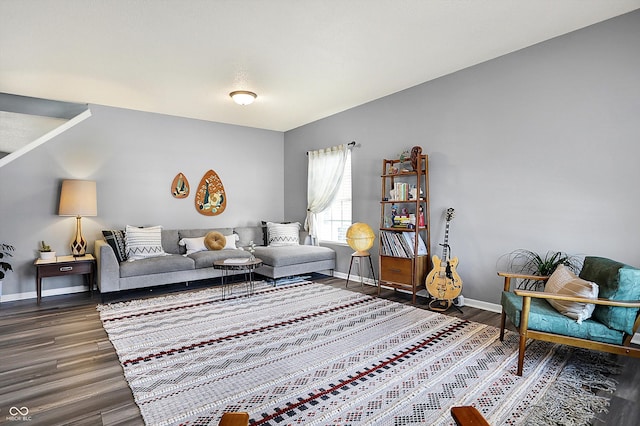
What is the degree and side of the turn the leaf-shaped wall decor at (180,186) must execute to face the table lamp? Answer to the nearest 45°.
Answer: approximately 45° to its right

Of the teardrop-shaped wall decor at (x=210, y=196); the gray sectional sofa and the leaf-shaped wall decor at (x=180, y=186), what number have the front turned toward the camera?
3

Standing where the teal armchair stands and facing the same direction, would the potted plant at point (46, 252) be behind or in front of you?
in front

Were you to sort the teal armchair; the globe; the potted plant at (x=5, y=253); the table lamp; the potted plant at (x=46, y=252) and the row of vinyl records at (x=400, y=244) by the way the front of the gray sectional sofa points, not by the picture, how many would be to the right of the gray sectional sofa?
3

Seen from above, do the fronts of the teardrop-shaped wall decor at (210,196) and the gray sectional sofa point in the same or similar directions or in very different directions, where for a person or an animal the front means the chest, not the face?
same or similar directions

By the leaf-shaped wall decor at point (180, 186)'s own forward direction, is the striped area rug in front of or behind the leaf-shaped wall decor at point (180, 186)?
in front

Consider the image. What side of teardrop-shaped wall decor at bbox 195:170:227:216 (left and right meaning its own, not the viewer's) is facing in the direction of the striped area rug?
front

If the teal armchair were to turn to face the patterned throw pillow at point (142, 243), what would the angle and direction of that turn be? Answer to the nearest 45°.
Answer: approximately 45° to its right

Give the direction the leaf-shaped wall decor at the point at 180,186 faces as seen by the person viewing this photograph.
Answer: facing the viewer

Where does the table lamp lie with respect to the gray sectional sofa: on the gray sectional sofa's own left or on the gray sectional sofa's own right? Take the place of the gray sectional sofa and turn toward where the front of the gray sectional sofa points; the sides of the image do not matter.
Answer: on the gray sectional sofa's own right

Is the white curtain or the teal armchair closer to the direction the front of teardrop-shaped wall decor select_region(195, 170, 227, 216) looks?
the teal armchair

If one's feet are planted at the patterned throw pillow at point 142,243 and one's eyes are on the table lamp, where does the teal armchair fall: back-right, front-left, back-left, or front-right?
back-left

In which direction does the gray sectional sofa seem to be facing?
toward the camera

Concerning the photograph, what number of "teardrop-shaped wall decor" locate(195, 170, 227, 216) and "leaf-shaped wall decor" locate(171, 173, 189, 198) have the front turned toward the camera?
2

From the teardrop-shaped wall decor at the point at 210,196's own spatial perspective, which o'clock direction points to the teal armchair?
The teal armchair is roughly at 11 o'clock from the teardrop-shaped wall decor.

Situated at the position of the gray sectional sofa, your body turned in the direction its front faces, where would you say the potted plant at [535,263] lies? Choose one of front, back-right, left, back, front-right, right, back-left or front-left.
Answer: front-left

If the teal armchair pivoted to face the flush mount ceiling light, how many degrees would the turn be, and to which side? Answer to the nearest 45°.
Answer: approximately 45° to its right

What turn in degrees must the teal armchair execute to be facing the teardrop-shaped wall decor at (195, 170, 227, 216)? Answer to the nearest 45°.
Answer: approximately 45° to its right

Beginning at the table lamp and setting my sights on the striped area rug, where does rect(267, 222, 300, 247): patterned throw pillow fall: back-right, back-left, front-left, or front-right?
front-left

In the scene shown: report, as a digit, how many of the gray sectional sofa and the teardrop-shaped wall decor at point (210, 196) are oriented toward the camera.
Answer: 2

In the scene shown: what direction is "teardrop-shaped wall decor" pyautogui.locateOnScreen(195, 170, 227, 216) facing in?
toward the camera

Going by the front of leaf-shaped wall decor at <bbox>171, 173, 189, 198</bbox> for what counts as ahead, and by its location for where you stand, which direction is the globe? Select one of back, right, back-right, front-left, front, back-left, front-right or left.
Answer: front-left
